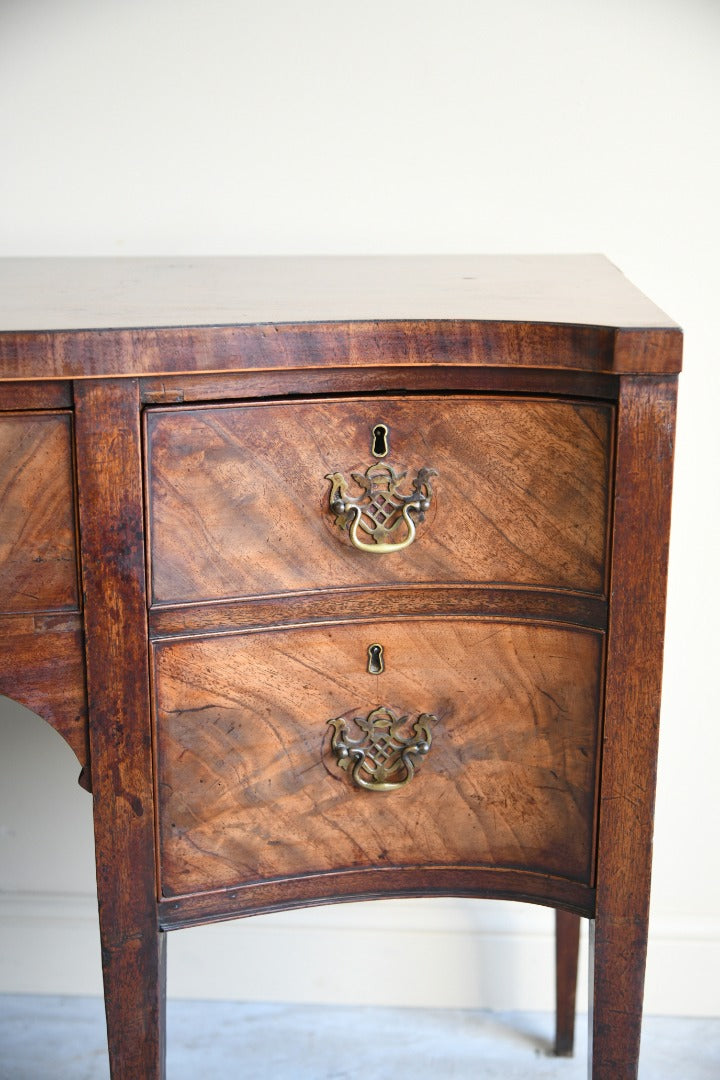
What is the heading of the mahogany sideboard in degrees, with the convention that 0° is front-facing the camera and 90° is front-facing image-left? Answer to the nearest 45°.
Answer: approximately 0°
